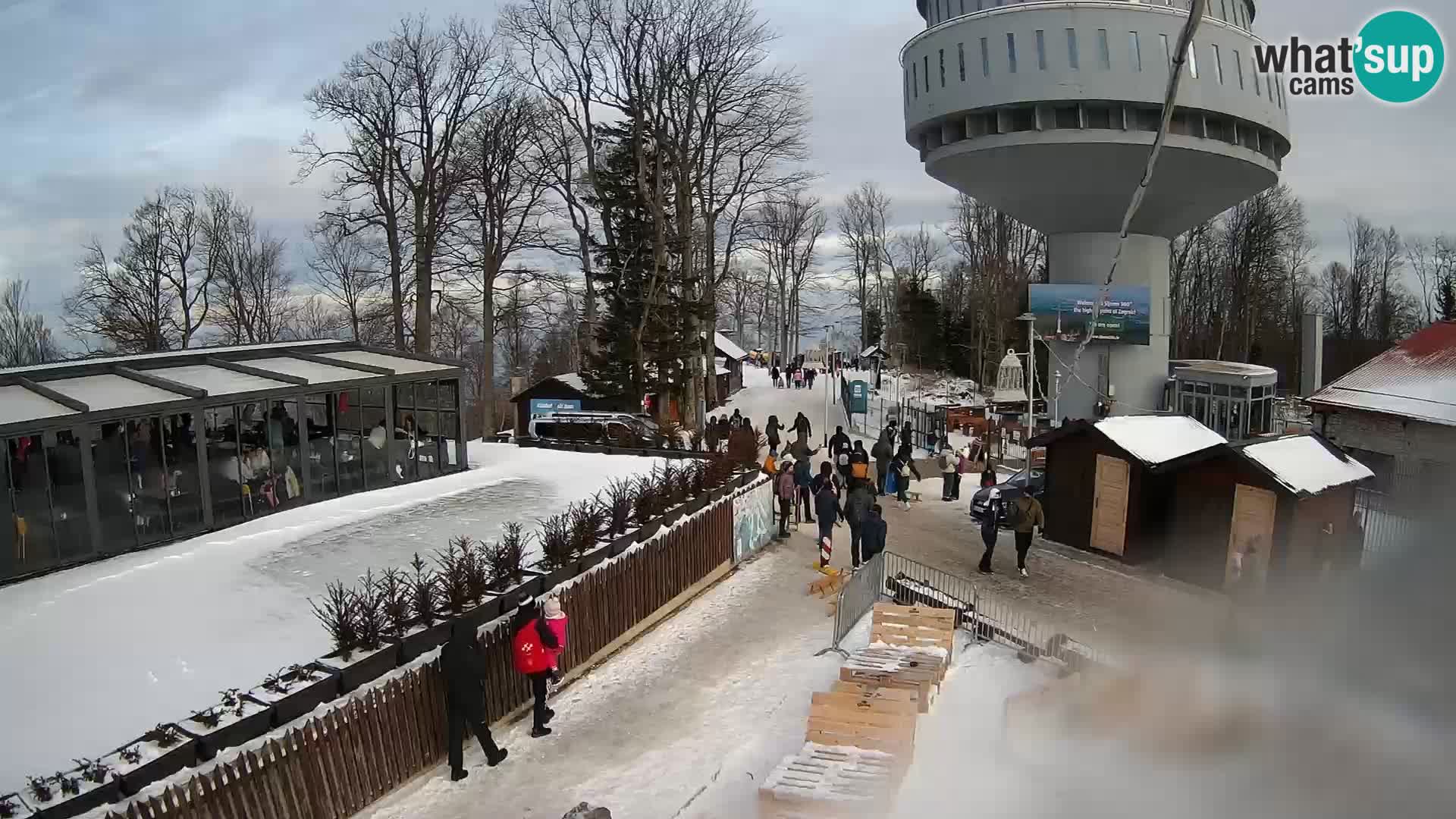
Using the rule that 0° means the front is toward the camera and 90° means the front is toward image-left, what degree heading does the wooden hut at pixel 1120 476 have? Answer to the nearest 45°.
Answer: approximately 45°

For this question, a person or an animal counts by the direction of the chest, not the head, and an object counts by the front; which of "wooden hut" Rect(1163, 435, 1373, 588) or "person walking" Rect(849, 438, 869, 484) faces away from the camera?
the person walking

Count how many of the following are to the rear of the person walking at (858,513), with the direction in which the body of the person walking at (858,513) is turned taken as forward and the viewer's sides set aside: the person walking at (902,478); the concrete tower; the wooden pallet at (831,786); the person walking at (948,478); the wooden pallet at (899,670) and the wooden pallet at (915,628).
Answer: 3

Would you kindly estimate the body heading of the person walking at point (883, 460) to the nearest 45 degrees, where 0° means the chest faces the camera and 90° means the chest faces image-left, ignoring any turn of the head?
approximately 180°

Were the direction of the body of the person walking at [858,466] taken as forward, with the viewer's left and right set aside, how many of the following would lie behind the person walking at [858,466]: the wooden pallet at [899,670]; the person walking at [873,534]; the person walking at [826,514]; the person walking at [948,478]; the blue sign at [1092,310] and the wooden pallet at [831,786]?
4

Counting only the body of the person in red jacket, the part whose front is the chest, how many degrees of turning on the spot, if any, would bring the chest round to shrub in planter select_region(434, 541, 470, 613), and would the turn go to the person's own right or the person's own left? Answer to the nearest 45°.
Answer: approximately 90° to the person's own left

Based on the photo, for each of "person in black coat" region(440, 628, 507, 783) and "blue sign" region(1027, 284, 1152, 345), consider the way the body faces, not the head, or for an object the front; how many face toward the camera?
1

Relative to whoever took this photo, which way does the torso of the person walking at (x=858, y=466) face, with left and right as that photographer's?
facing away from the viewer

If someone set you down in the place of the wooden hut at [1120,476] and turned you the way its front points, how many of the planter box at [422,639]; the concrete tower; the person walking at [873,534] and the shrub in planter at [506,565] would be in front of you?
3

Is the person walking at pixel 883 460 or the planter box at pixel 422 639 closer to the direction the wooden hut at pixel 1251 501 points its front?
the planter box

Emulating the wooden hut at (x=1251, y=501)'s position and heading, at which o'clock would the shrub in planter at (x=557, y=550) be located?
The shrub in planter is roughly at 12 o'clock from the wooden hut.
